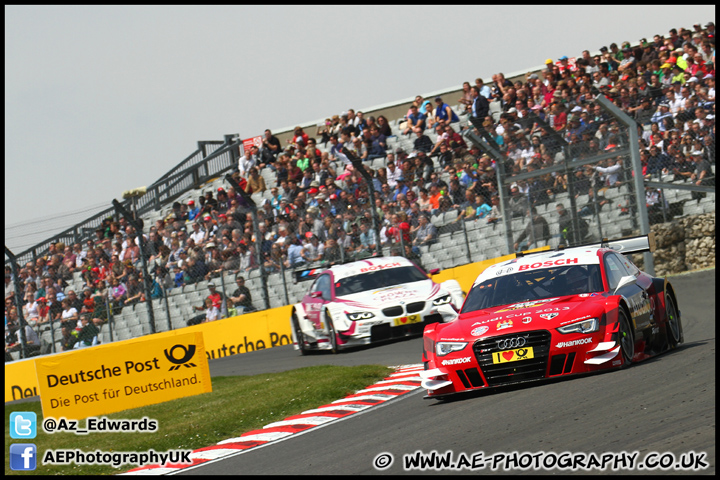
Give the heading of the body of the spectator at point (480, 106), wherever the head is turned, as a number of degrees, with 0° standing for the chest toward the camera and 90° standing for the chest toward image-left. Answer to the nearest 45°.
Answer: approximately 45°

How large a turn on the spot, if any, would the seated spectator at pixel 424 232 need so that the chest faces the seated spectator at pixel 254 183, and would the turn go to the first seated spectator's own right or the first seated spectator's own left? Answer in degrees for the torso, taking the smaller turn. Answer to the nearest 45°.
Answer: approximately 90° to the first seated spectator's own right

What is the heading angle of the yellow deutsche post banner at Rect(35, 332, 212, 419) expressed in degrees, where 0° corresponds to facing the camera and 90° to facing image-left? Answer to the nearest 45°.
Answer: approximately 0°

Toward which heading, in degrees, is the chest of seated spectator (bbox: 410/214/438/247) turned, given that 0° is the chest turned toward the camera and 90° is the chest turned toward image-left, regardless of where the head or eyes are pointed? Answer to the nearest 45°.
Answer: approximately 45°

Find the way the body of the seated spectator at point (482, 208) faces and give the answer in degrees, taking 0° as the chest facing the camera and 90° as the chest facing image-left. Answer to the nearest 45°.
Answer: approximately 45°

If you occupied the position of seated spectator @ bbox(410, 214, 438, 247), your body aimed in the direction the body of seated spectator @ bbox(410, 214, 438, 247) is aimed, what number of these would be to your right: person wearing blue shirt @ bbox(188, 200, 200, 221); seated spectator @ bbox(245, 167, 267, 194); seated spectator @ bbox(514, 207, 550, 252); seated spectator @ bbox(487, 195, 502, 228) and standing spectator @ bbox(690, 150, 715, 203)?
2

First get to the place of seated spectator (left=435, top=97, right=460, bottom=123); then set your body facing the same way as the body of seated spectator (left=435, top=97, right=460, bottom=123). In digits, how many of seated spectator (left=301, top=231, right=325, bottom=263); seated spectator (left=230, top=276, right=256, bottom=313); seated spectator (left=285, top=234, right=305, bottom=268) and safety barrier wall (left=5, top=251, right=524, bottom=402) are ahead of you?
4

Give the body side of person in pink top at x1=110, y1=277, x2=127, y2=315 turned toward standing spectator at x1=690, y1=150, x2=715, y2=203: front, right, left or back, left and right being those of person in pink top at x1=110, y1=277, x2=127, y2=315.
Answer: left

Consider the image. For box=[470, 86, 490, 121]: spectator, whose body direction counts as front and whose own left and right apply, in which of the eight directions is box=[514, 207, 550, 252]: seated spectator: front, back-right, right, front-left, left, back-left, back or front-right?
front-left

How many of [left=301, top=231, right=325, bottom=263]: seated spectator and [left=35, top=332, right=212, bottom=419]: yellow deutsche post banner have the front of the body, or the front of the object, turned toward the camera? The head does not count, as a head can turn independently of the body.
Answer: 2

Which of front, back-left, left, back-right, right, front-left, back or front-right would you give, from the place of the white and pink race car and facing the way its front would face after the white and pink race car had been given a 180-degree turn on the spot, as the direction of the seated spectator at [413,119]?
front-right
